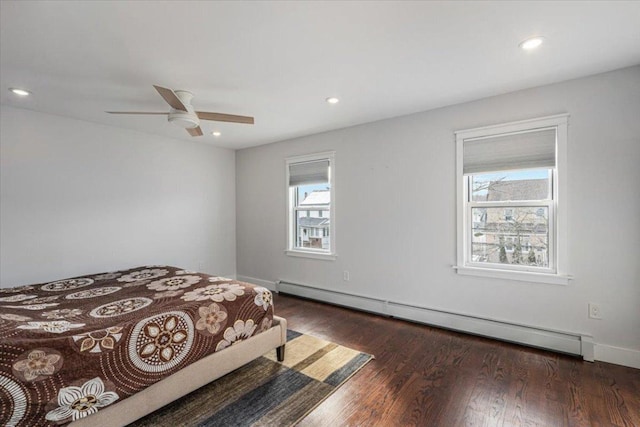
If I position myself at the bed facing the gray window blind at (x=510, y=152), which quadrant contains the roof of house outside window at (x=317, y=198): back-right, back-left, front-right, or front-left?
front-left

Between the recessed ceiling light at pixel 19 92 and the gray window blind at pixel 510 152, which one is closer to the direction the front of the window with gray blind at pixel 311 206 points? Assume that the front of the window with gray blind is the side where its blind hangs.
the recessed ceiling light

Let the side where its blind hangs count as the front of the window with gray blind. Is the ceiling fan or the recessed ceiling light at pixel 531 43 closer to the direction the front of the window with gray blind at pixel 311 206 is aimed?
the ceiling fan

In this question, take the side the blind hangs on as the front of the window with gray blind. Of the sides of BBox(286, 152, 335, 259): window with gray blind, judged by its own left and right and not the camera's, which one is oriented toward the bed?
front

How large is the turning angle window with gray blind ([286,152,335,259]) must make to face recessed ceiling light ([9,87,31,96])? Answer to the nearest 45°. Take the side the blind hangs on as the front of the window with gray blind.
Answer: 0° — it already faces it

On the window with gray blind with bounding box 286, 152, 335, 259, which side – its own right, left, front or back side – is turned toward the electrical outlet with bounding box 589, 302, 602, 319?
left

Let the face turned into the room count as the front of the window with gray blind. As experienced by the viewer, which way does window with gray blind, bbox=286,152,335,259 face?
facing the viewer and to the left of the viewer

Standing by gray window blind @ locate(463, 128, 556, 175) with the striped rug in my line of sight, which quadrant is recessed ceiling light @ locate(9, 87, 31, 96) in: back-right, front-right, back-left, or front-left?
front-right

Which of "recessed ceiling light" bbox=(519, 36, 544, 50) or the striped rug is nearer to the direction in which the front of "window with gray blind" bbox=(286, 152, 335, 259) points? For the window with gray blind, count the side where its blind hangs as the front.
the striped rug

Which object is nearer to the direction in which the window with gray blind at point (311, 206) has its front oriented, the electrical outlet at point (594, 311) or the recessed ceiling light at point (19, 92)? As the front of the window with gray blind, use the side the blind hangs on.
the recessed ceiling light

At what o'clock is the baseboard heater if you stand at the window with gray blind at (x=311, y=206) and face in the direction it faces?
The baseboard heater is roughly at 9 o'clock from the window with gray blind.

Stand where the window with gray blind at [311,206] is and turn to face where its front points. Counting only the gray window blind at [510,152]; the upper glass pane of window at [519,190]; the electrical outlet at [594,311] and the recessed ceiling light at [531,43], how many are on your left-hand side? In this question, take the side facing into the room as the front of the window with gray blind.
4

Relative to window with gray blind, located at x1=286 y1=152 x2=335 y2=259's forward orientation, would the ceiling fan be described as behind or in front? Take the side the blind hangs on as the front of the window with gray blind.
in front

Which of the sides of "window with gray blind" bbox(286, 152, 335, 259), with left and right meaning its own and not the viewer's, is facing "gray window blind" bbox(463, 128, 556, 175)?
left

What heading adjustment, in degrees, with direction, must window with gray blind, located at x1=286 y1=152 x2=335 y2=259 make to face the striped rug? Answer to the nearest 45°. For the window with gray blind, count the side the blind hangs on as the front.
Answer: approximately 45° to its left

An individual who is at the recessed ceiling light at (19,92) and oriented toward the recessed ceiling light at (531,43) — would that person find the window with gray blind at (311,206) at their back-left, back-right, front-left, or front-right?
front-left

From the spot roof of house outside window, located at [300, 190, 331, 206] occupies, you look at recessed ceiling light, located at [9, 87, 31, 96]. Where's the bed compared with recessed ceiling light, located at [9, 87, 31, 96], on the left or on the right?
left
